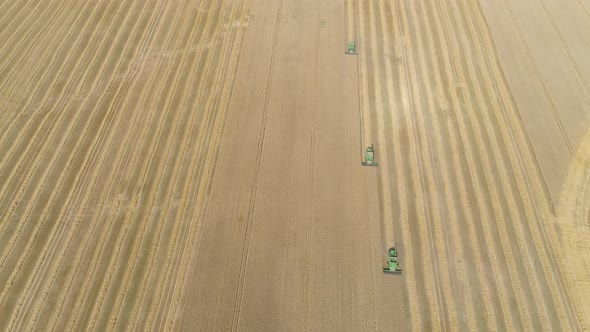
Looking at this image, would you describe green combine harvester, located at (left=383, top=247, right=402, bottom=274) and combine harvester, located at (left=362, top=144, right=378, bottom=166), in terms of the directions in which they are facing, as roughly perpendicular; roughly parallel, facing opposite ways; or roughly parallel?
roughly parallel
